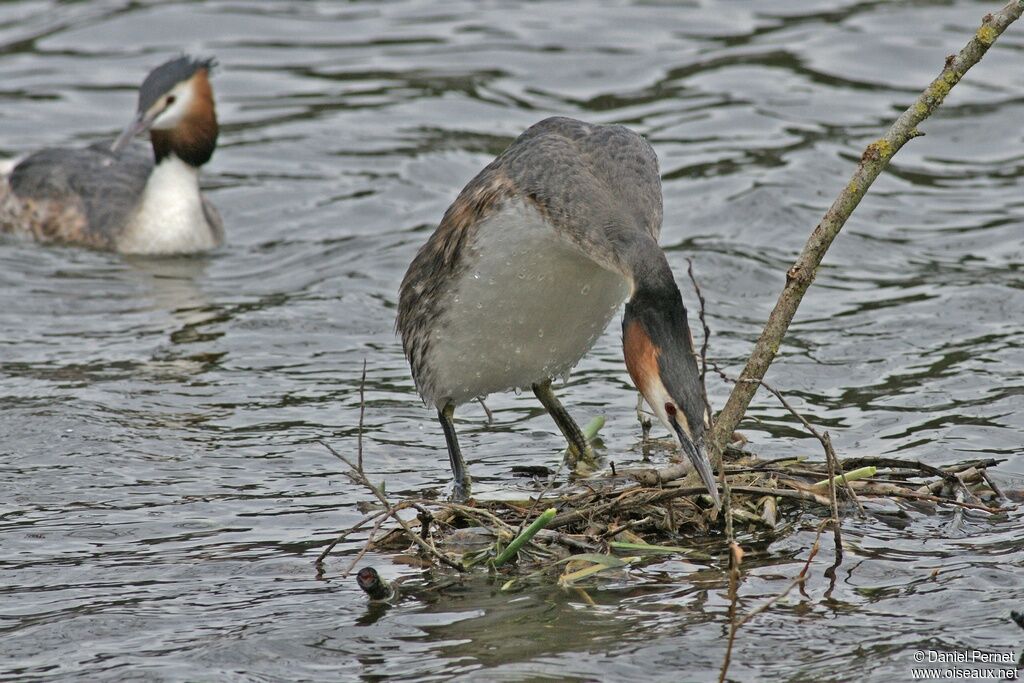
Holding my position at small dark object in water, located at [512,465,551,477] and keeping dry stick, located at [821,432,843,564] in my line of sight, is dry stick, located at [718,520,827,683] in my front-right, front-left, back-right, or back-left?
front-right

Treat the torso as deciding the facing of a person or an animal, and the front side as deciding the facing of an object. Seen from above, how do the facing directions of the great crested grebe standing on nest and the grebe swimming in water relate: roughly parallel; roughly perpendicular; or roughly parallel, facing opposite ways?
roughly parallel

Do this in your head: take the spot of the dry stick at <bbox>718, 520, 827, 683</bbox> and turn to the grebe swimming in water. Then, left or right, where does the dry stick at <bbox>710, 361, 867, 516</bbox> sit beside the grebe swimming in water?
right

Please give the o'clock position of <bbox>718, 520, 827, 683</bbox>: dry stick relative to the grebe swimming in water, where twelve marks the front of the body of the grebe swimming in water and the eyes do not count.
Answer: The dry stick is roughly at 1 o'clock from the grebe swimming in water.

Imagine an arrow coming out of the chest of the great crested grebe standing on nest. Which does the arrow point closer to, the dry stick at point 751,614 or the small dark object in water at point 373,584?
the dry stick

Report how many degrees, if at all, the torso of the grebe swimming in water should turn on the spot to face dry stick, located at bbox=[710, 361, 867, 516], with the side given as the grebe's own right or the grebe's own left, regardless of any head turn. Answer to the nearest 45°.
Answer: approximately 45° to the grebe's own right

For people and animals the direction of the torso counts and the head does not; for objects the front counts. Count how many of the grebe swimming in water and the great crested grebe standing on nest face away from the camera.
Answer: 0

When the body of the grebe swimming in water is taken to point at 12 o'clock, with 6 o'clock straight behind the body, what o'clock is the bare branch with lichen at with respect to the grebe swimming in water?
The bare branch with lichen is roughly at 1 o'clock from the grebe swimming in water.

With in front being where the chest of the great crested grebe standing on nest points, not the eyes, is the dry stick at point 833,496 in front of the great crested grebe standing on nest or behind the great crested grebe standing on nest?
in front

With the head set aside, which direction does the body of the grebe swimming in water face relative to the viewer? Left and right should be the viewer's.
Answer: facing the viewer and to the right of the viewer

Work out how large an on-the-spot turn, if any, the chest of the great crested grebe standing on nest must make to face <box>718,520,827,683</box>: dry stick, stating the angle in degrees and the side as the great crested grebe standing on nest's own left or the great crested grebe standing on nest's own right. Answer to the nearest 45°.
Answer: approximately 45° to the great crested grebe standing on nest's own right
